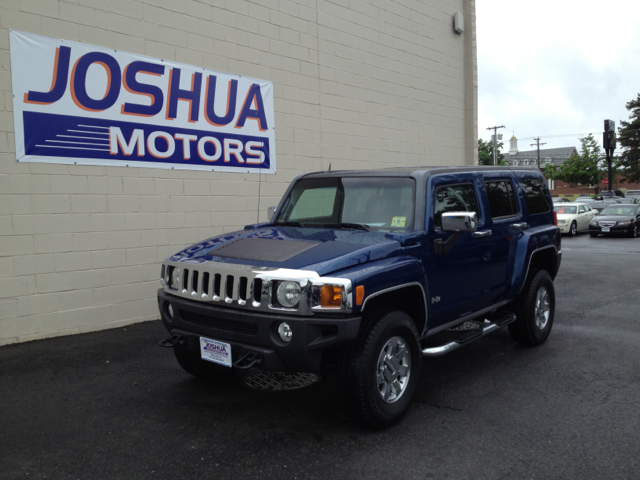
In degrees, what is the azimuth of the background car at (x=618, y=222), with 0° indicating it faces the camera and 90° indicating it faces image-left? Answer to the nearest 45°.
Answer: approximately 45°

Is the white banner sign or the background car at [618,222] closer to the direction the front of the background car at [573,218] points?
the white banner sign

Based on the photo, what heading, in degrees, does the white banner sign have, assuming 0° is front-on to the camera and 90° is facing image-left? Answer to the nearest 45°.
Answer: approximately 315°

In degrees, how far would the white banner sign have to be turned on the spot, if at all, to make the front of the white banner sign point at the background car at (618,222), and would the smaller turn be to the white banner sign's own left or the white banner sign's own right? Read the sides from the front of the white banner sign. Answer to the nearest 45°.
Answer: approximately 90° to the white banner sign's own left

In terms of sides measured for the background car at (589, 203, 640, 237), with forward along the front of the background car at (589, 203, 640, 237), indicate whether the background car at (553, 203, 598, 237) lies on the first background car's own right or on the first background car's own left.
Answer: on the first background car's own right

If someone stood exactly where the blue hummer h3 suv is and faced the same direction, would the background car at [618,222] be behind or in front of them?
behind

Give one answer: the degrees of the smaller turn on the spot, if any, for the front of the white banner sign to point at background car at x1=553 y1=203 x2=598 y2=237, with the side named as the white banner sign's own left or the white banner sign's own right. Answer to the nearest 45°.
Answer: approximately 90° to the white banner sign's own left

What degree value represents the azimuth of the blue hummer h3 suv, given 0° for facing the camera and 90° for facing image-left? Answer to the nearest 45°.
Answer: approximately 45°

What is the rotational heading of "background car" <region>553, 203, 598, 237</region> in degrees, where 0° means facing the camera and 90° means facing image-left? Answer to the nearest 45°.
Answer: approximately 45°
